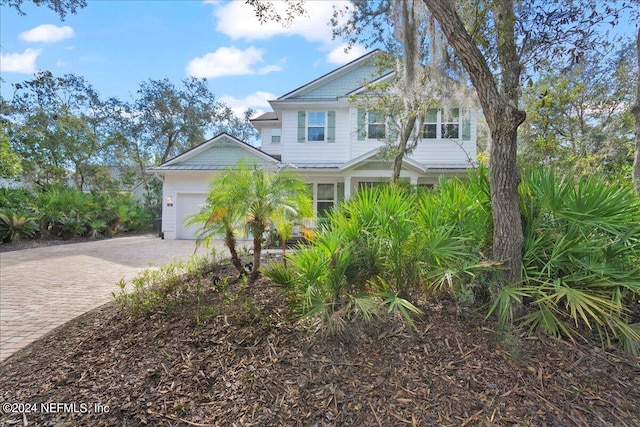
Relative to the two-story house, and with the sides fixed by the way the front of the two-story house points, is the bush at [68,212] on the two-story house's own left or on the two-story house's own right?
on the two-story house's own right

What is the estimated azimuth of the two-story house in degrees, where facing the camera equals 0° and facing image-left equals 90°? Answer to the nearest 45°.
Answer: approximately 0°

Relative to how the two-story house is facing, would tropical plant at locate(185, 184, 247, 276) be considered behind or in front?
in front

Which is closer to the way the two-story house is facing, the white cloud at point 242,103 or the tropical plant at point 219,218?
the tropical plant

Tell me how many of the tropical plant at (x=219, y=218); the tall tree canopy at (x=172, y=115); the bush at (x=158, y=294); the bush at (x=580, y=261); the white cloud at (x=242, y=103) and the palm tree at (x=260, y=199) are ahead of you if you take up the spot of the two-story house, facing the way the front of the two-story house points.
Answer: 4

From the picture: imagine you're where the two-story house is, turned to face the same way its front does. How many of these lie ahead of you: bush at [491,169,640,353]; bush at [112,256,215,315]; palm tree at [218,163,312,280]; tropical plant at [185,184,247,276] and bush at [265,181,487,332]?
5

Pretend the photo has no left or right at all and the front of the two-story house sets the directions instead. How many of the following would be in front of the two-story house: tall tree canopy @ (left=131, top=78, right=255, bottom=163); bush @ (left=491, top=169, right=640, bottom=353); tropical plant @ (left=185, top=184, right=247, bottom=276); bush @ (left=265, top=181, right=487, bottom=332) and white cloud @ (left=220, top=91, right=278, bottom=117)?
3

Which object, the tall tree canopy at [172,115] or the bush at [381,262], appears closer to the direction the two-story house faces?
the bush

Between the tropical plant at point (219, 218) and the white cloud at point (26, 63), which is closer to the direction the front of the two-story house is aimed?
the tropical plant

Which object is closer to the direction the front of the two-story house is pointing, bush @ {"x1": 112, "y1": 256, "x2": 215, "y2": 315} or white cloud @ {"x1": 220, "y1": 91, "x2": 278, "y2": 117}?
the bush

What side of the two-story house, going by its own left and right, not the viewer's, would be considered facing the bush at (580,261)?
front

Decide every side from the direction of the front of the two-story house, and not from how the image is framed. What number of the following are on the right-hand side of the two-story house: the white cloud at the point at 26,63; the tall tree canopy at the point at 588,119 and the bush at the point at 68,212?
2

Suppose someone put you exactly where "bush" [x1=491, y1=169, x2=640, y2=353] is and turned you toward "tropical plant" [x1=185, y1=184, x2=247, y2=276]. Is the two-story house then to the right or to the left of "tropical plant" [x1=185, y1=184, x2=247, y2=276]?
right

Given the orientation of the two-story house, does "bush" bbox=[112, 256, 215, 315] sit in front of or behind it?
in front

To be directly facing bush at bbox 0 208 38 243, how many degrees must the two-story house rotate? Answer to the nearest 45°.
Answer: approximately 90° to its right
